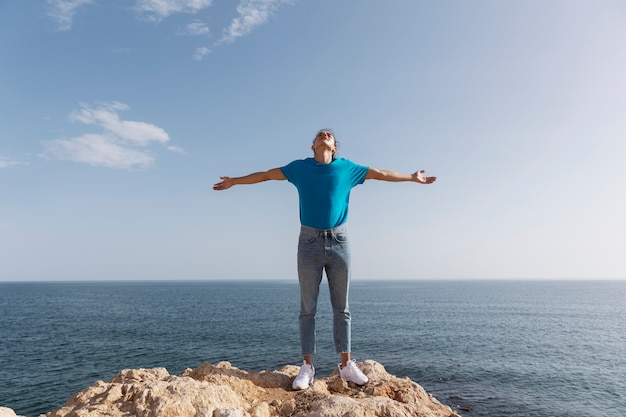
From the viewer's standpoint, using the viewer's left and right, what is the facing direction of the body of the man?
facing the viewer
